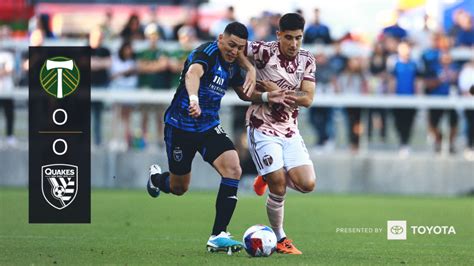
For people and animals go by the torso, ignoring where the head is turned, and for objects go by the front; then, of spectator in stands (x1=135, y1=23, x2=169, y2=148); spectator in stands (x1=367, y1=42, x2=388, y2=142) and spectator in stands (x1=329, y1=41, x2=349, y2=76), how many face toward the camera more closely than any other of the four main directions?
3

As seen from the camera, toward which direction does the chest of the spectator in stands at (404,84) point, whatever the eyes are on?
toward the camera

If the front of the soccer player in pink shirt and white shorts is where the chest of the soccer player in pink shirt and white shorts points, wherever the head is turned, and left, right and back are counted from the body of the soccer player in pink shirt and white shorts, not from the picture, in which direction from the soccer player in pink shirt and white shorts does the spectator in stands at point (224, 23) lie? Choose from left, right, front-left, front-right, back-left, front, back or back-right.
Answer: back-left

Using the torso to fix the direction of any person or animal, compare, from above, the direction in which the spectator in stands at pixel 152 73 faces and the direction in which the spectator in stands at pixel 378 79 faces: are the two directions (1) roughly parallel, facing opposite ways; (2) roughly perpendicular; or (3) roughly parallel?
roughly parallel

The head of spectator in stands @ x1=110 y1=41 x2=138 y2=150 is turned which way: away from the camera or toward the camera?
toward the camera

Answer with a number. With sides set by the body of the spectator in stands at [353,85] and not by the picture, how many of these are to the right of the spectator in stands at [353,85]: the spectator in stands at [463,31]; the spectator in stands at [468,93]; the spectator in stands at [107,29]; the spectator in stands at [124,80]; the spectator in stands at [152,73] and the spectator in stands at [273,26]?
4

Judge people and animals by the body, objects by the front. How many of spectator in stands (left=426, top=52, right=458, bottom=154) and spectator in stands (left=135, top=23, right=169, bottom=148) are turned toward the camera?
2

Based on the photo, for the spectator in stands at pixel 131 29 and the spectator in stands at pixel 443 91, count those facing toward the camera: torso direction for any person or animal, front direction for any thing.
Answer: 2

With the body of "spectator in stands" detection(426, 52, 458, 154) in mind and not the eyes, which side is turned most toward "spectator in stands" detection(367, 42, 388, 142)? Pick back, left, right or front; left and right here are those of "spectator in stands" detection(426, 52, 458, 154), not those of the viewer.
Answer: right

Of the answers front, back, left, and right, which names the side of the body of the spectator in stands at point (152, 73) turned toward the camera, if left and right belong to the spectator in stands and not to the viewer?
front

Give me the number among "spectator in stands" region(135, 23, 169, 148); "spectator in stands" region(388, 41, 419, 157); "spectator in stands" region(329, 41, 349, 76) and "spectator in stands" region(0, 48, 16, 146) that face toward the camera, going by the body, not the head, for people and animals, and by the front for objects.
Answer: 4

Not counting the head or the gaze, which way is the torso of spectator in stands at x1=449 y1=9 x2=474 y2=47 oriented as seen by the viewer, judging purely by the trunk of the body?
toward the camera

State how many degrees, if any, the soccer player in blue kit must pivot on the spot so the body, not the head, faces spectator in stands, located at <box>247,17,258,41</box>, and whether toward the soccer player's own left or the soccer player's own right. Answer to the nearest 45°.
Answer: approximately 135° to the soccer player's own left

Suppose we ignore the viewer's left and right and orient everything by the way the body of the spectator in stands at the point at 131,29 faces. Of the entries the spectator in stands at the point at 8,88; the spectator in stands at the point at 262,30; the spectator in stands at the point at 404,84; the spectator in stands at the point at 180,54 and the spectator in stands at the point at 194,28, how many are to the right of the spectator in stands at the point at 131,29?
1

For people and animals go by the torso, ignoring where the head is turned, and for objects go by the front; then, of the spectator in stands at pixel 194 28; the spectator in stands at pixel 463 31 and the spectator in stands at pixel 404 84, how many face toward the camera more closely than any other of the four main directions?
3
